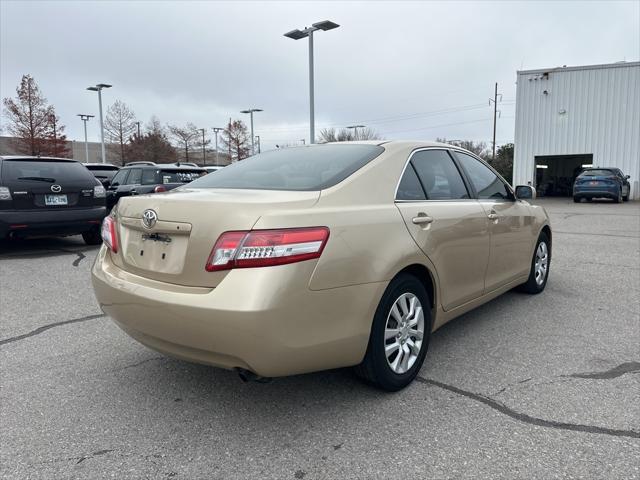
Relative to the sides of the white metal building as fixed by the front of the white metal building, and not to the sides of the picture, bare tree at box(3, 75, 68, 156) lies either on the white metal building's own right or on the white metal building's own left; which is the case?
on the white metal building's own right

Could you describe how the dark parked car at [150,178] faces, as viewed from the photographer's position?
facing away from the viewer and to the left of the viewer

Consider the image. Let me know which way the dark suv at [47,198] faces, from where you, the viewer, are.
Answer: facing away from the viewer

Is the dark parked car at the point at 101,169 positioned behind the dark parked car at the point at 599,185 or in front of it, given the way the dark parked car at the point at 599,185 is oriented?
behind

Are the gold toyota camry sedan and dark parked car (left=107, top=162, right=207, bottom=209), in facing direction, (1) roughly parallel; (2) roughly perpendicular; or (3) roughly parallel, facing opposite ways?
roughly perpendicular

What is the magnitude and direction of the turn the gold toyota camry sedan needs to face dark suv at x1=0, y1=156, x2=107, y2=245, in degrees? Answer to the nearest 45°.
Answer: approximately 90° to its left

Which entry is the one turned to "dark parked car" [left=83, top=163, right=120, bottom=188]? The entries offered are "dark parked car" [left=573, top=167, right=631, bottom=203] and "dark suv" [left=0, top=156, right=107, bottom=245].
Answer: the dark suv

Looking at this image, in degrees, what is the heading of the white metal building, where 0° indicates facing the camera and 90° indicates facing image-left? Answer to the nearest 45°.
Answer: approximately 0°

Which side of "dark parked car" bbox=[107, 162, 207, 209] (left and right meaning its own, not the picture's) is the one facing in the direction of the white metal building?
right

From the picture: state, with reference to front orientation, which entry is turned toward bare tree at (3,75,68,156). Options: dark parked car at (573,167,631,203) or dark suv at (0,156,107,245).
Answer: the dark suv

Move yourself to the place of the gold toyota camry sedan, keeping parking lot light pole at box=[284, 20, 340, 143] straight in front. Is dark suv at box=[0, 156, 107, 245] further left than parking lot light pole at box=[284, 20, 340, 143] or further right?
left

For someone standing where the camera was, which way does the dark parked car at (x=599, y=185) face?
facing away from the viewer and to the right of the viewer

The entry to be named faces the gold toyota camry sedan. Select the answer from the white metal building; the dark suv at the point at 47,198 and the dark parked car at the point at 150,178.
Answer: the white metal building
